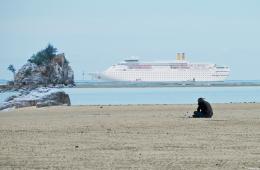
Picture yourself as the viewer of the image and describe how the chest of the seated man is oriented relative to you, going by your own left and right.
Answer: facing to the left of the viewer
